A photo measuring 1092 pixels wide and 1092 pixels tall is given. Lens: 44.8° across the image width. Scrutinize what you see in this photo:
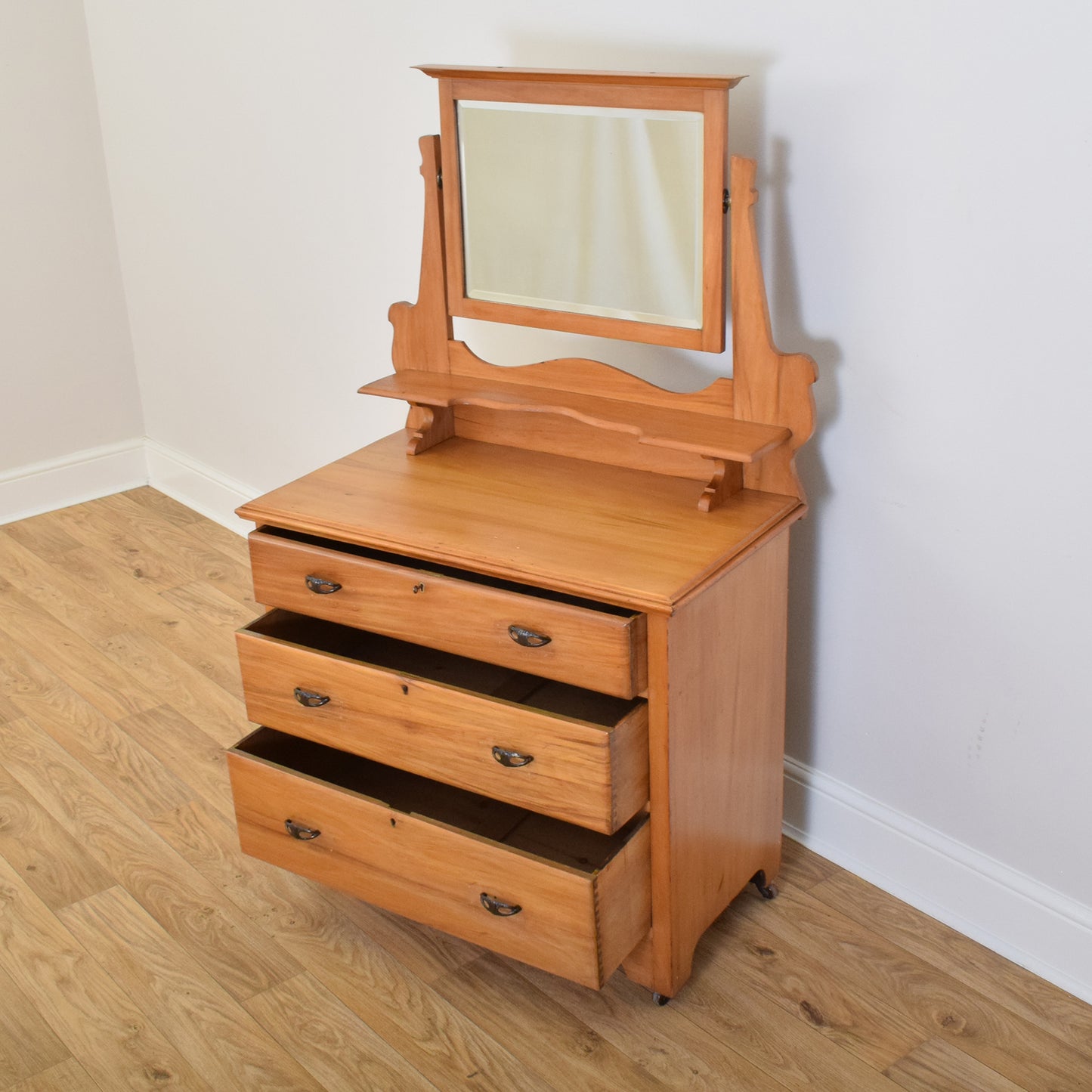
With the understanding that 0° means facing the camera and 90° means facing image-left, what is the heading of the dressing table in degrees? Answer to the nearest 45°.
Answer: approximately 45°
